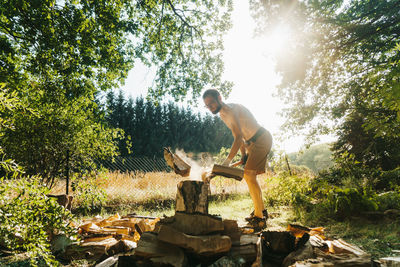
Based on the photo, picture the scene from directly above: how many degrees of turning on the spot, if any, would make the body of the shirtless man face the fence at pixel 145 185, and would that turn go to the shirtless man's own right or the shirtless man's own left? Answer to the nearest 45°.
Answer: approximately 45° to the shirtless man's own right

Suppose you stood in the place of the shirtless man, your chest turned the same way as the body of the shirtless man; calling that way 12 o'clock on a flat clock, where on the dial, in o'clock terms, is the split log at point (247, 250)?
The split log is roughly at 9 o'clock from the shirtless man.

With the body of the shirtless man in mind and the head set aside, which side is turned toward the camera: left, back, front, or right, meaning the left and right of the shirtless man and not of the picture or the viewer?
left

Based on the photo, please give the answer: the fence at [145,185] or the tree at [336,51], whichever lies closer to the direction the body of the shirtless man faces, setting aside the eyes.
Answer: the fence

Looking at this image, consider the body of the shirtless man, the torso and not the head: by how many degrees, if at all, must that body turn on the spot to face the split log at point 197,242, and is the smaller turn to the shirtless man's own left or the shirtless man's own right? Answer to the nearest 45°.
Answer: approximately 90° to the shirtless man's own left
